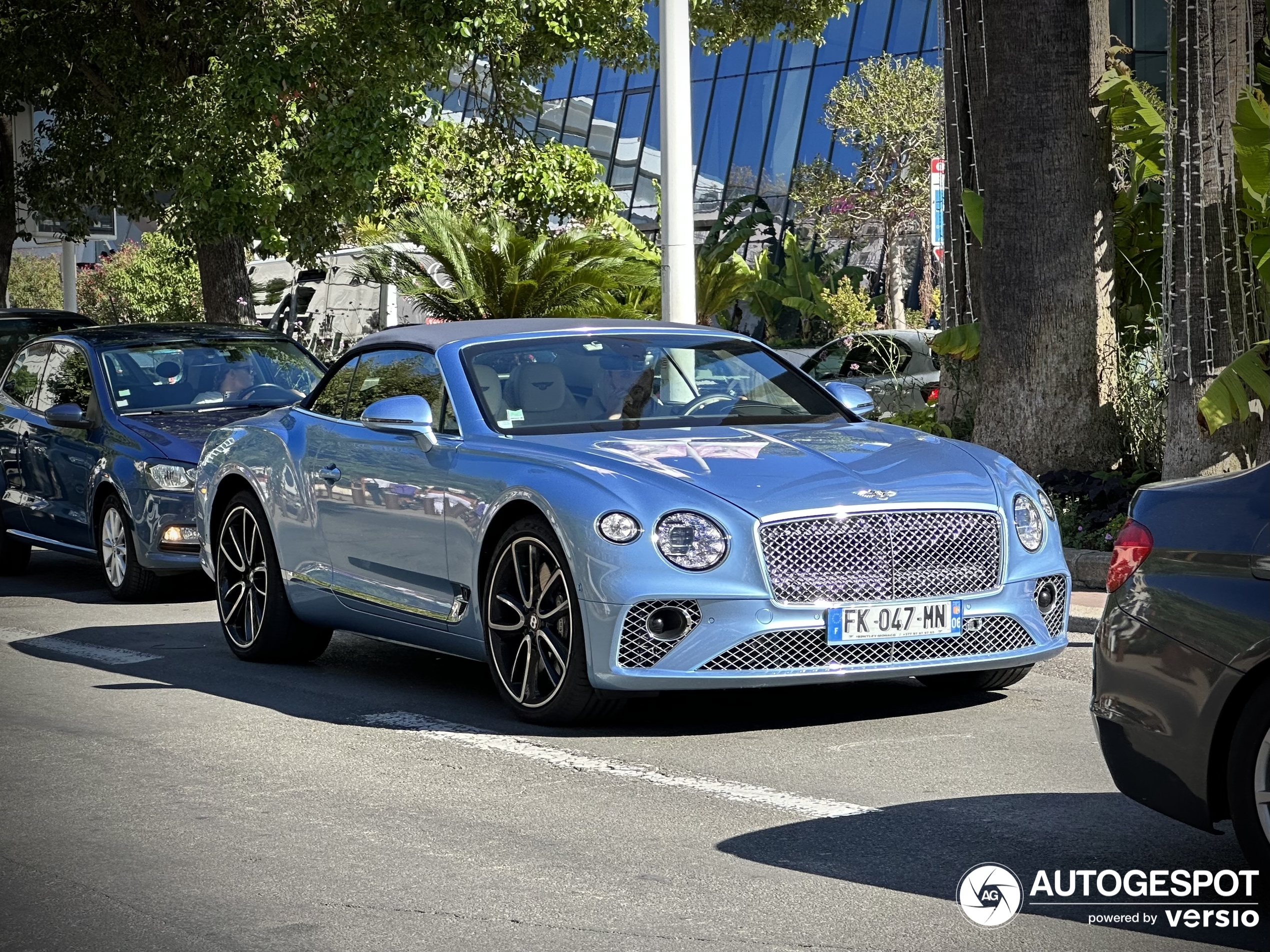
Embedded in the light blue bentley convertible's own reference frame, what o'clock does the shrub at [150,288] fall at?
The shrub is roughly at 7 o'clock from the light blue bentley convertible.

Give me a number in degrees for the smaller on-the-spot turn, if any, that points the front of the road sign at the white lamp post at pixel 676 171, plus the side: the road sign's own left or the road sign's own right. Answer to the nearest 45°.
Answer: approximately 45° to the road sign's own right

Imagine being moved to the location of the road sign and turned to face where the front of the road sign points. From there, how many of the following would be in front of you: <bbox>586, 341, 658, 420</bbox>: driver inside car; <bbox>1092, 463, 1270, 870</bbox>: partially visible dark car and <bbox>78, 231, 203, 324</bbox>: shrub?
2

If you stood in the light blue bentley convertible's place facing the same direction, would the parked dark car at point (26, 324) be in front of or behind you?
behind

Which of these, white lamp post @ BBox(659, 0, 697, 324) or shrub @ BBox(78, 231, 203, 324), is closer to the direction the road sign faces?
the white lamp post

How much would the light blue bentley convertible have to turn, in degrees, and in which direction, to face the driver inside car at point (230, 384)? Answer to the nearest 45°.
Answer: approximately 180°

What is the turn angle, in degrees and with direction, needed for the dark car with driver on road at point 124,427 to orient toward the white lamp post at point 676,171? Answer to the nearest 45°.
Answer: approximately 45° to its left

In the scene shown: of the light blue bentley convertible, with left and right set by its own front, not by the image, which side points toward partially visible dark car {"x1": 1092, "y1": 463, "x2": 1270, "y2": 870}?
front

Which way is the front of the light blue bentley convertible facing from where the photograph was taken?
facing the viewer and to the right of the viewer
